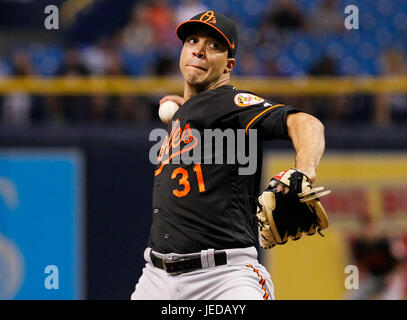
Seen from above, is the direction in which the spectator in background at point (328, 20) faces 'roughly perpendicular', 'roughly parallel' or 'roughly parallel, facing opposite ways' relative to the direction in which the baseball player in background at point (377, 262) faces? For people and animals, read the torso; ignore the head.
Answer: roughly parallel

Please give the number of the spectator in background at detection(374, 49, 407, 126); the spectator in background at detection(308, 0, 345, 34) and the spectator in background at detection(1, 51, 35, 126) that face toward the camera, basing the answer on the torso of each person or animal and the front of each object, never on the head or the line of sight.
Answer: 3

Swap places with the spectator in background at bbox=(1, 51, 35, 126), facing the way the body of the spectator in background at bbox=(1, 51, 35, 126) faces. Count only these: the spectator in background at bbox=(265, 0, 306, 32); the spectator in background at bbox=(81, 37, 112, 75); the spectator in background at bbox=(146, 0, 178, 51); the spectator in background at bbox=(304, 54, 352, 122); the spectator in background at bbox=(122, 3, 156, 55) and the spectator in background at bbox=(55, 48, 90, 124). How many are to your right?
0

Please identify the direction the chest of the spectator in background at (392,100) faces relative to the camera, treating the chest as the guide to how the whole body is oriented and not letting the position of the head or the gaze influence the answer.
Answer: toward the camera

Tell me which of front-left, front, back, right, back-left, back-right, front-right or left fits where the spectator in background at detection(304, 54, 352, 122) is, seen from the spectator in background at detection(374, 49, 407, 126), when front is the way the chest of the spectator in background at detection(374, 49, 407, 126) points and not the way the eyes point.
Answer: front-right

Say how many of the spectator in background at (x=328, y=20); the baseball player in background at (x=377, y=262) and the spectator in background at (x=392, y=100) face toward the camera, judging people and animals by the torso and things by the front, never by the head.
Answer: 3

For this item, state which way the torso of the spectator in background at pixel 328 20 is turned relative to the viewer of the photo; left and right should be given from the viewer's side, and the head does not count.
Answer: facing the viewer

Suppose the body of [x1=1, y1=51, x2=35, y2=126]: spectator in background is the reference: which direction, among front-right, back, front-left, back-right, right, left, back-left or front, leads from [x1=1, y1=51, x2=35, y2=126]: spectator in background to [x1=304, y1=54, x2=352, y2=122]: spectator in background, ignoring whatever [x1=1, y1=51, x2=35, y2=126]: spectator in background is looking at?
left

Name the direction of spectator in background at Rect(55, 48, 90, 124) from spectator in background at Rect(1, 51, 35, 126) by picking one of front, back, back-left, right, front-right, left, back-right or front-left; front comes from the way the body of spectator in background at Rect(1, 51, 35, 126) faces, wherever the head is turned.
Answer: left

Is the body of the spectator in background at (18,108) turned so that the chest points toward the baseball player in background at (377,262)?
no

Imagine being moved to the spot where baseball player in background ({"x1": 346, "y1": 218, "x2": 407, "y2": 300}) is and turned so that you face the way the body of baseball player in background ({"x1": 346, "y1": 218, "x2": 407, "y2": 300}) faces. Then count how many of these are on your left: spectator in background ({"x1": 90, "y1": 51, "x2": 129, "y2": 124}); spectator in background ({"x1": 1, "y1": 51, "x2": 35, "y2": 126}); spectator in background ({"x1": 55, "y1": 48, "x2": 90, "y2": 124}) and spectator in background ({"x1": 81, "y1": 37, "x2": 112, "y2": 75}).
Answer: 0

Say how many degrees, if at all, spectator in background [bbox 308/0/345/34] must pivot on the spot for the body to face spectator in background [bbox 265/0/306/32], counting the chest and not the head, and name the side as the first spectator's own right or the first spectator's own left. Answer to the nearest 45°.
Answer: approximately 45° to the first spectator's own right

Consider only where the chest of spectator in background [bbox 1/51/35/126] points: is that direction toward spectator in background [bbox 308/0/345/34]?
no

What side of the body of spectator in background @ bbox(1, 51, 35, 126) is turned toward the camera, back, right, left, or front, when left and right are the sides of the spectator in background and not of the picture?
front

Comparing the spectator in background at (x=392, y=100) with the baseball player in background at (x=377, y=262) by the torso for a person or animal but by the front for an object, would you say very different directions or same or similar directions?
same or similar directions
